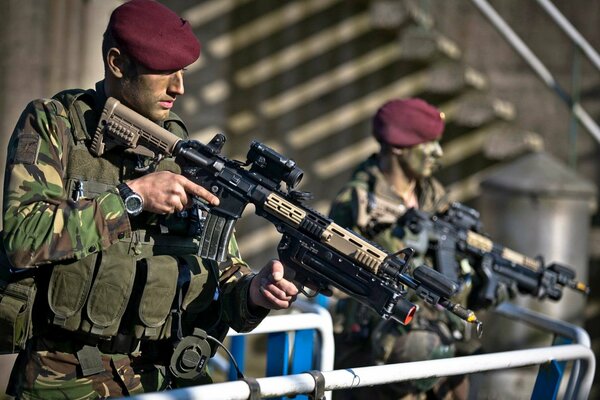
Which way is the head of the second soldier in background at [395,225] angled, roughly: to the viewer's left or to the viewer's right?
to the viewer's right

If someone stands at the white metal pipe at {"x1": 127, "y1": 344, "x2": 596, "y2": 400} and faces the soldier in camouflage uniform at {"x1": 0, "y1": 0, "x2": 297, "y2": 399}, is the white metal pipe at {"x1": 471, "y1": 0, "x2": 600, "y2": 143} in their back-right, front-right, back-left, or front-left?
back-right

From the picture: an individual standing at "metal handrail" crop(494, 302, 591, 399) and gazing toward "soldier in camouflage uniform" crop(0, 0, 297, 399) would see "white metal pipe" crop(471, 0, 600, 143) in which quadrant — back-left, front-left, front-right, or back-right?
back-right

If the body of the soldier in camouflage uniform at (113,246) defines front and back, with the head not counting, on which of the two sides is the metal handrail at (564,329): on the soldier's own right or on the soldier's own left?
on the soldier's own left

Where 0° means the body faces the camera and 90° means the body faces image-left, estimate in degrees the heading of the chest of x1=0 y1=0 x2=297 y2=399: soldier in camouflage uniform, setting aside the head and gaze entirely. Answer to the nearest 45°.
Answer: approximately 315°

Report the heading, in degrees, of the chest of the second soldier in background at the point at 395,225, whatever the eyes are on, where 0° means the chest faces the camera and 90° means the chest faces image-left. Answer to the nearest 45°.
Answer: approximately 315°

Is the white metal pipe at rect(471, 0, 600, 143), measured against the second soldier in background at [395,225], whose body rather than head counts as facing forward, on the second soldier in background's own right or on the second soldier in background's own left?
on the second soldier in background's own left

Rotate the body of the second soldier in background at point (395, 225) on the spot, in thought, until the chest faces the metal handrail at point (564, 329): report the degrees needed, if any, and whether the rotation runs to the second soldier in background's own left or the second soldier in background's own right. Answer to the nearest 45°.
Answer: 0° — they already face it

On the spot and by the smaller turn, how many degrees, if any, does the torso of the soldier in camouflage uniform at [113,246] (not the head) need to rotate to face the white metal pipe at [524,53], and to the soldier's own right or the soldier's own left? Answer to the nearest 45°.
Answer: approximately 90° to the soldier's own left
